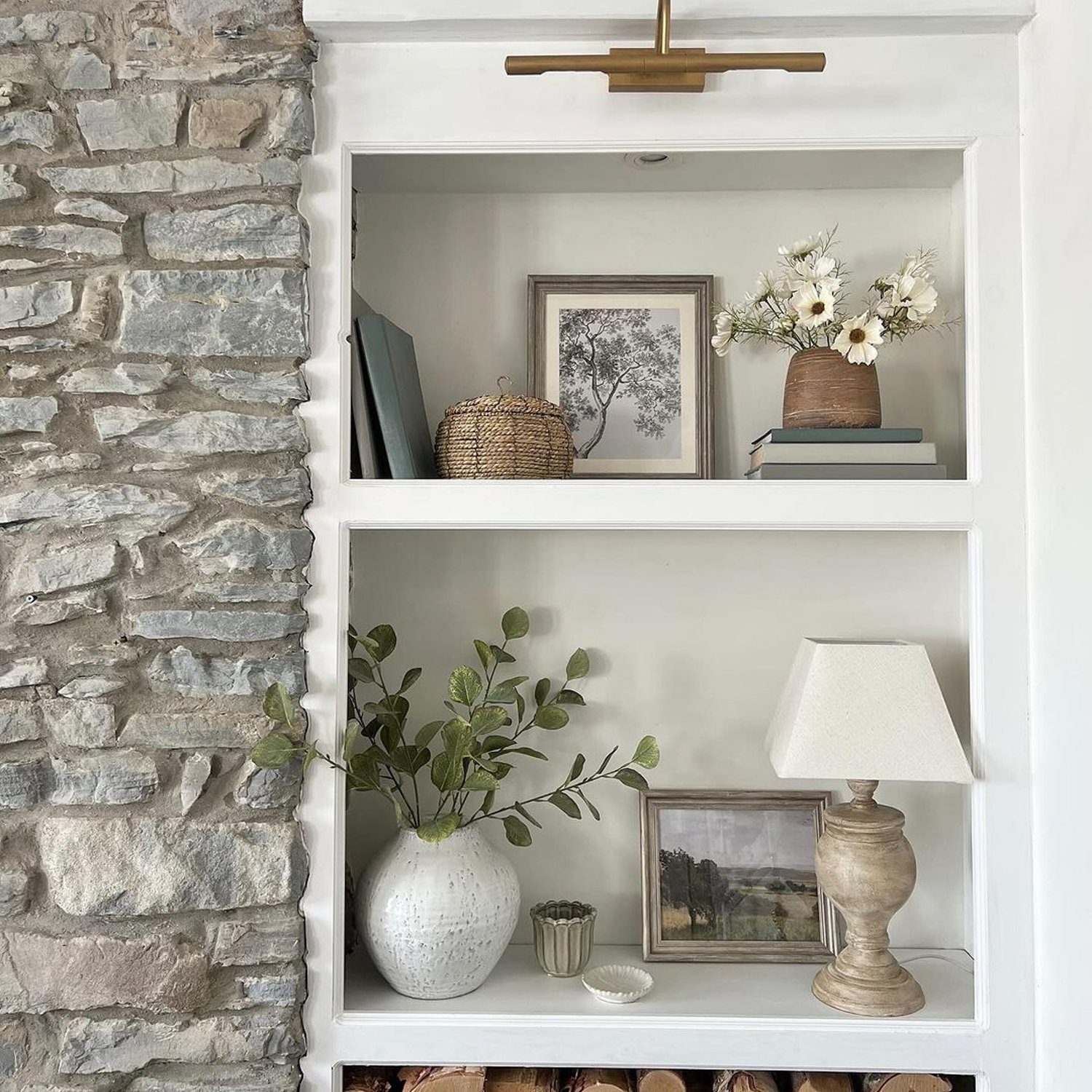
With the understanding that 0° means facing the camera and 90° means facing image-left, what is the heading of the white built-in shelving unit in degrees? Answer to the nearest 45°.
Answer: approximately 0°

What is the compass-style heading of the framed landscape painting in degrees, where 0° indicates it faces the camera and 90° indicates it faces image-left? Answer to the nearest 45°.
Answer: approximately 0°
